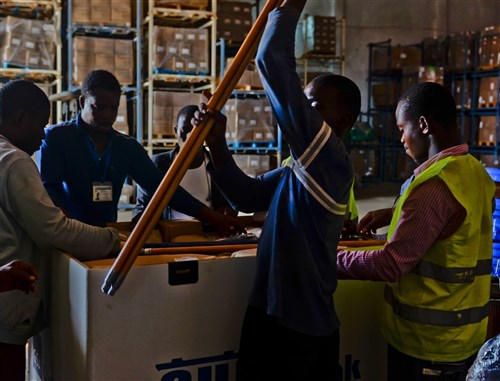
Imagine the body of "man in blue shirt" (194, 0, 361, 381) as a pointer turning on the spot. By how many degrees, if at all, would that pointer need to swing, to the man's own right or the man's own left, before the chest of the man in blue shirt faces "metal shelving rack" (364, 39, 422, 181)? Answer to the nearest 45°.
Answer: approximately 90° to the man's own right

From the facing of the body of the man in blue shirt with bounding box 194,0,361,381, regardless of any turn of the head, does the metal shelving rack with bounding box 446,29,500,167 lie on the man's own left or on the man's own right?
on the man's own right

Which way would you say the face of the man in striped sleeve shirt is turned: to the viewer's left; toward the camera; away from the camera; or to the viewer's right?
to the viewer's left

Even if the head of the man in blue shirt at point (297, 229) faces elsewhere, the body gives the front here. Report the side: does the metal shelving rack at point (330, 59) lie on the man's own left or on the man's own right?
on the man's own right
